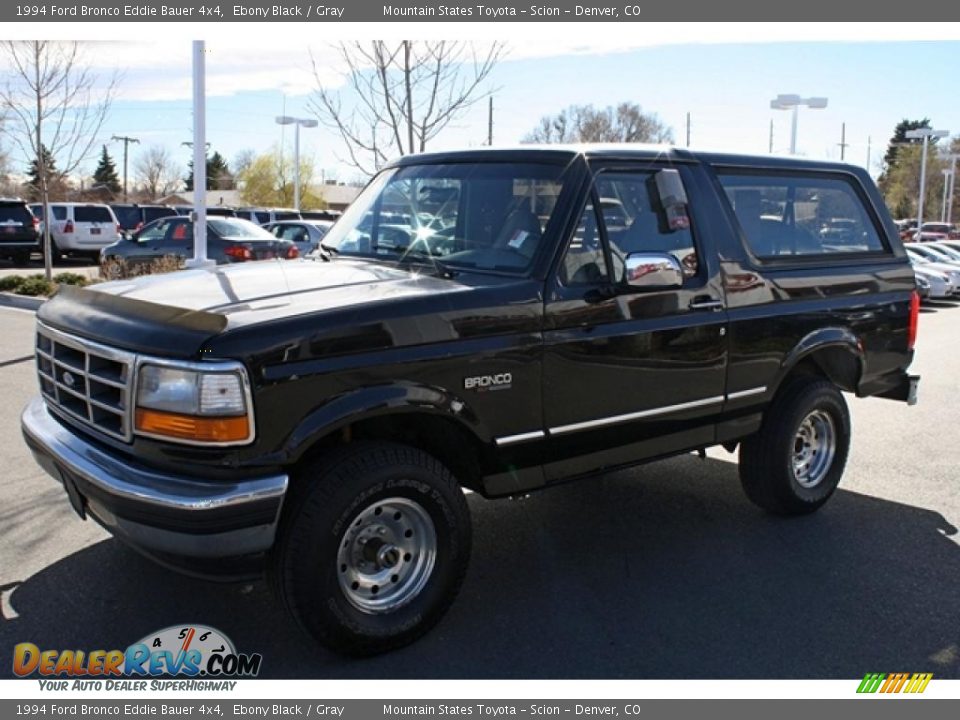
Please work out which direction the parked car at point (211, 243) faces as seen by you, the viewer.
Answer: facing away from the viewer and to the left of the viewer

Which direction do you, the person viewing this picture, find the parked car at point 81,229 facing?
facing away from the viewer and to the left of the viewer

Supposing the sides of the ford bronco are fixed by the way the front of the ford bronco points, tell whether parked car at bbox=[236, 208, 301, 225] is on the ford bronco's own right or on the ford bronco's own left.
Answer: on the ford bronco's own right

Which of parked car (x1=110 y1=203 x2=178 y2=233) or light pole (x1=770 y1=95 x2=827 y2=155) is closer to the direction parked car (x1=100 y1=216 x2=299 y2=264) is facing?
the parked car

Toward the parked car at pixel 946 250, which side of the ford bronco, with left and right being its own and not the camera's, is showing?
back

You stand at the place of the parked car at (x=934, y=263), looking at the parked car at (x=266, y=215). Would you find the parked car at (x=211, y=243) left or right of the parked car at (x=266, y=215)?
left

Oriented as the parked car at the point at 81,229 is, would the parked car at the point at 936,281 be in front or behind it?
behind

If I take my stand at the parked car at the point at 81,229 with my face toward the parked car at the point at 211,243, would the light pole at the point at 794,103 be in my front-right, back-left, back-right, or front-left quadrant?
front-left

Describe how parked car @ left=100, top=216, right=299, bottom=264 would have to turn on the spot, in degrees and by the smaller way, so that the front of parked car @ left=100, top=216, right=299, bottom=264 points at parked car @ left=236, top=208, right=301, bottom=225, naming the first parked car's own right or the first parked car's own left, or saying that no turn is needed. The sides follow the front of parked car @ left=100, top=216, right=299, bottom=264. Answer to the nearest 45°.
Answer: approximately 45° to the first parked car's own right

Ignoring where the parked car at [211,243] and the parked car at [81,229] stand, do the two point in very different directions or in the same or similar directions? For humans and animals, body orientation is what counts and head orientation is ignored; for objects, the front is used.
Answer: same or similar directions

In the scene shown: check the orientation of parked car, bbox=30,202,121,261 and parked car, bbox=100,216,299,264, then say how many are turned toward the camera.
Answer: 0

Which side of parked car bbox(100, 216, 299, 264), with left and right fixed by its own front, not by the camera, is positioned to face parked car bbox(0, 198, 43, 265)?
front

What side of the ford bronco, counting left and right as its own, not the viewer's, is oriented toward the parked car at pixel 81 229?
right

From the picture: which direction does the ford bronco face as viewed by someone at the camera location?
facing the viewer and to the left of the viewer
